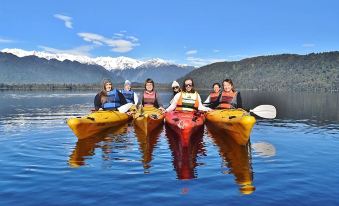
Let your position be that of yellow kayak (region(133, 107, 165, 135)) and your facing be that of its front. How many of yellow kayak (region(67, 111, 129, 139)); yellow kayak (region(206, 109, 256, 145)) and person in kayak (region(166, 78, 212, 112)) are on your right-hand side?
1

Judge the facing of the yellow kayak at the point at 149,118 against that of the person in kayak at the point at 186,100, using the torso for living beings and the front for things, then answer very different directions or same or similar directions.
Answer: same or similar directions

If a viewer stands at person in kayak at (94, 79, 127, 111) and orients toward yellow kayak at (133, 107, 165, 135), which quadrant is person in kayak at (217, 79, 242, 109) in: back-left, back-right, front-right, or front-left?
front-left

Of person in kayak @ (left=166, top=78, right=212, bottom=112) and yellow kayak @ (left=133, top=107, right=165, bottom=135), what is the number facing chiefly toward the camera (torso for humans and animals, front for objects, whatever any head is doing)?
2

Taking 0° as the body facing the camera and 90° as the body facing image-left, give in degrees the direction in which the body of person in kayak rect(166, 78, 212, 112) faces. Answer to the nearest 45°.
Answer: approximately 0°

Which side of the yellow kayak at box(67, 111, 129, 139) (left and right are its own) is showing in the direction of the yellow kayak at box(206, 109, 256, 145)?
left

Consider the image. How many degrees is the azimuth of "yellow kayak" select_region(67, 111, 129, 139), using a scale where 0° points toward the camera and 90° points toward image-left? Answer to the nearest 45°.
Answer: approximately 45°

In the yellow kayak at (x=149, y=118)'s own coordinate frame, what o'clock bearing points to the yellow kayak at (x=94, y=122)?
the yellow kayak at (x=94, y=122) is roughly at 3 o'clock from the yellow kayak at (x=149, y=118).

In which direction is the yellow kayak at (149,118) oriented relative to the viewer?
toward the camera

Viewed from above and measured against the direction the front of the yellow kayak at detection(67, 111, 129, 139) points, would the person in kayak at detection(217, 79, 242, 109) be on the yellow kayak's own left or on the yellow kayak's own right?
on the yellow kayak's own left

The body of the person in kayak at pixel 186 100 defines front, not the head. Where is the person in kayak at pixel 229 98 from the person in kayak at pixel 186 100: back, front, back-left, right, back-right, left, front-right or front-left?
back-left

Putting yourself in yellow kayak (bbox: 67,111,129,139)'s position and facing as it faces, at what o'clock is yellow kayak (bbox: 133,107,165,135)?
yellow kayak (bbox: 133,107,165,135) is roughly at 8 o'clock from yellow kayak (bbox: 67,111,129,139).
